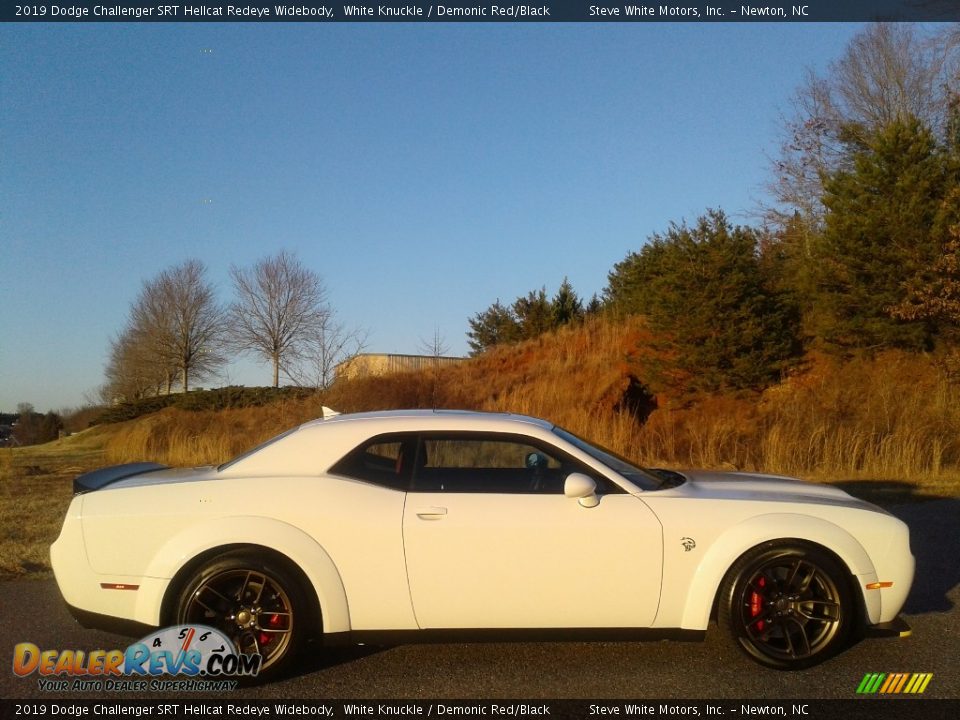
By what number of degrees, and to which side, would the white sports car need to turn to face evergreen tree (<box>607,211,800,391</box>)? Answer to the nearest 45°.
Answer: approximately 90° to its left

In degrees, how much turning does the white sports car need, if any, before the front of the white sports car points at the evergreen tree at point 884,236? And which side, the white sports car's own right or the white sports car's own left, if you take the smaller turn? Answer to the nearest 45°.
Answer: approximately 45° to the white sports car's own left

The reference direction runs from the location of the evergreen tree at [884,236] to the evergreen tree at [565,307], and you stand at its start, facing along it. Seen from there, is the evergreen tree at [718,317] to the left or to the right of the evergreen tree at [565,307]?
left

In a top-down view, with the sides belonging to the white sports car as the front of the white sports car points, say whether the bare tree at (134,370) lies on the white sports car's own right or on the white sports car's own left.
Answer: on the white sports car's own left

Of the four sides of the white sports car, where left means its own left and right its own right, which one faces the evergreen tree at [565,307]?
left

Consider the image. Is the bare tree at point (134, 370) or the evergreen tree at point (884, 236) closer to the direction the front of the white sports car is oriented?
the evergreen tree

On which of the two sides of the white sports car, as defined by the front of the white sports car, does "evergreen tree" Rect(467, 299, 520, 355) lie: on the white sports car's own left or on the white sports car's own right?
on the white sports car's own left

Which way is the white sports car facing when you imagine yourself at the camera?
facing to the right of the viewer

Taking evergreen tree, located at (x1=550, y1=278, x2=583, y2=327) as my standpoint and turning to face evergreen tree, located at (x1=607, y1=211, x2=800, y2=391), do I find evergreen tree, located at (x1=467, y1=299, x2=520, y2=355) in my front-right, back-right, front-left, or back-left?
back-right
